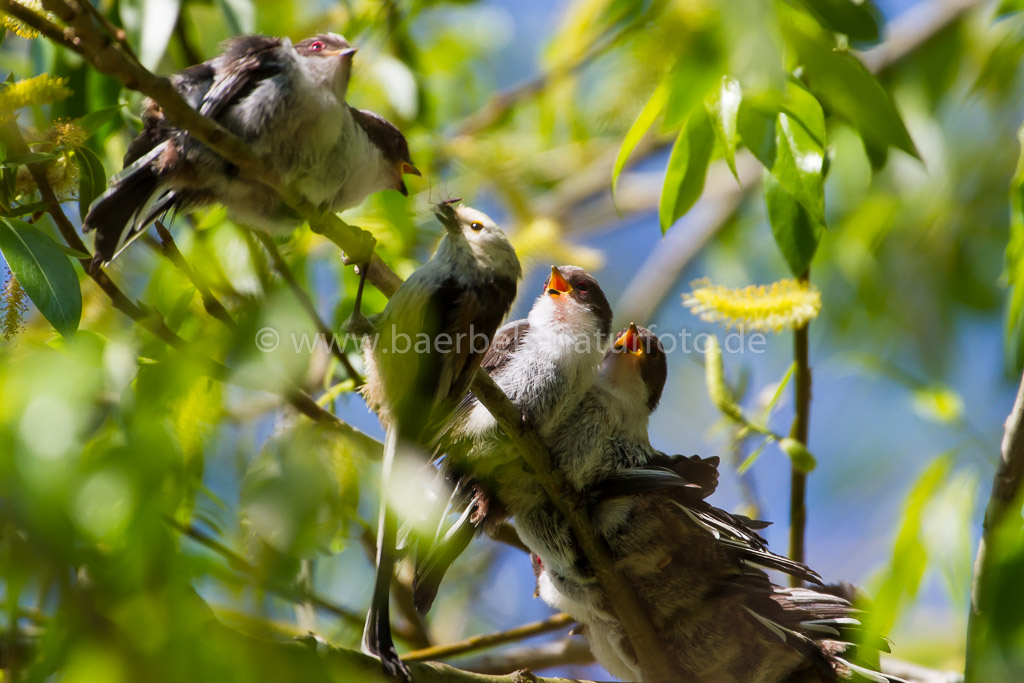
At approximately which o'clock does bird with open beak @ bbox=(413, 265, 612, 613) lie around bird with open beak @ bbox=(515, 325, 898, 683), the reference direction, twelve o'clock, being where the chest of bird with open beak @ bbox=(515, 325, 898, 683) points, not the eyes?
bird with open beak @ bbox=(413, 265, 612, 613) is roughly at 1 o'clock from bird with open beak @ bbox=(515, 325, 898, 683).

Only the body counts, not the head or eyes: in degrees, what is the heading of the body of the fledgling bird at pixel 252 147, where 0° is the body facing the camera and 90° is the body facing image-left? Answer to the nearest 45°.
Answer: approximately 315°

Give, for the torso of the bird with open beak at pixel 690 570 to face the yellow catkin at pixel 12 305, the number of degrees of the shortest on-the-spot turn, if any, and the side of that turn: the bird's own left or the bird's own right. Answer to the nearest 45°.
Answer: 0° — it already faces it

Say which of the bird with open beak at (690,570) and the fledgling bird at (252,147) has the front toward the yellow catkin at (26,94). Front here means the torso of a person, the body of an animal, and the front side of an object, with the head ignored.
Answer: the bird with open beak
